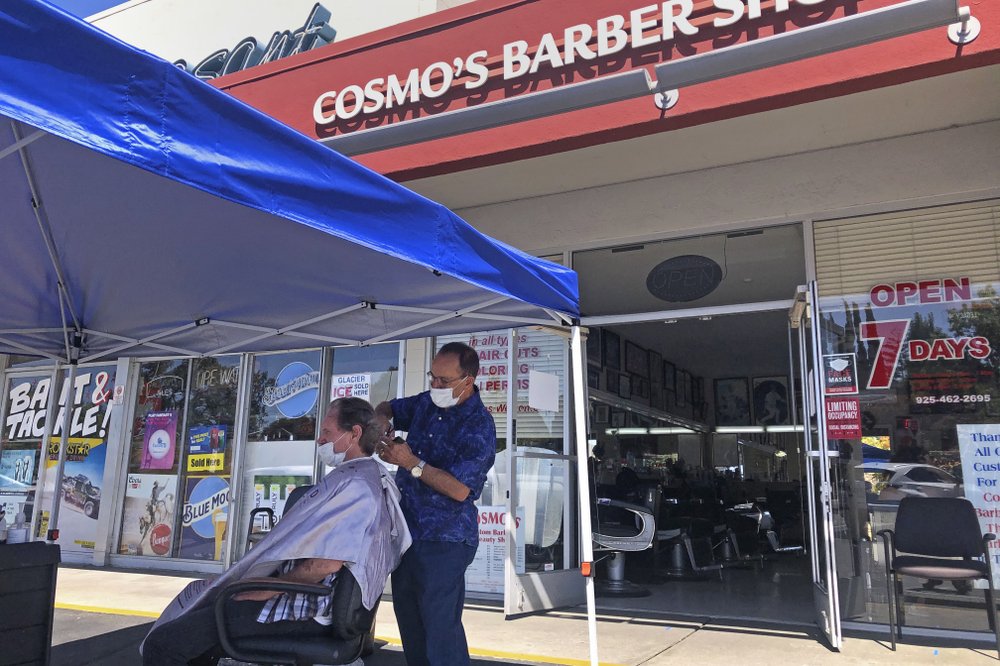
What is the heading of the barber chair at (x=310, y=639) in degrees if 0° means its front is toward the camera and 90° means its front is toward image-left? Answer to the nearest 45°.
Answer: approximately 90°

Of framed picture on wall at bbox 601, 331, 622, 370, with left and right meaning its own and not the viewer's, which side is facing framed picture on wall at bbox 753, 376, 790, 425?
left

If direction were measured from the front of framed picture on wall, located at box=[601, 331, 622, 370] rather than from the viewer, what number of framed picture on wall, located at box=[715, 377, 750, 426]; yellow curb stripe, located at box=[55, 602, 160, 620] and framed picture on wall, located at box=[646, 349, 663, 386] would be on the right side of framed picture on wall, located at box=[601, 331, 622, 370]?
1

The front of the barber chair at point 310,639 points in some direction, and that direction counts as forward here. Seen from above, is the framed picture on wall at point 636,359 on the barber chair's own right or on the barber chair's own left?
on the barber chair's own right

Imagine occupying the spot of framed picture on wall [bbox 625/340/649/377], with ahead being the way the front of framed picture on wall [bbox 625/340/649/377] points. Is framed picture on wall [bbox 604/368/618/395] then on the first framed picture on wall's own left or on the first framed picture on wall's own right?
on the first framed picture on wall's own right

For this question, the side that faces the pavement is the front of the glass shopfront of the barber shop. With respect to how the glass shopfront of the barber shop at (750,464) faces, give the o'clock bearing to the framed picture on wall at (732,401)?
The framed picture on wall is roughly at 6 o'clock from the glass shopfront of the barber shop.

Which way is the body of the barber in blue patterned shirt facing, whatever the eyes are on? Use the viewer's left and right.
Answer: facing the viewer and to the left of the viewer

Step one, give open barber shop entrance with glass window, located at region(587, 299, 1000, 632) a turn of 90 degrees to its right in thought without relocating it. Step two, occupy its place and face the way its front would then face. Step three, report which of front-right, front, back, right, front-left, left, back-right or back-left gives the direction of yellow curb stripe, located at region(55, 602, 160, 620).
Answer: front-left

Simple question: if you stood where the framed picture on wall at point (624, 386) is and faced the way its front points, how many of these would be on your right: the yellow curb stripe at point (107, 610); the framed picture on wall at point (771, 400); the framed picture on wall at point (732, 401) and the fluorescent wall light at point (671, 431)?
1

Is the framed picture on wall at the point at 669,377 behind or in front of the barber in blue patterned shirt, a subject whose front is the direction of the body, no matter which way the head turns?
behind

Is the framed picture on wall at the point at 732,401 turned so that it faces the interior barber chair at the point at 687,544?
yes

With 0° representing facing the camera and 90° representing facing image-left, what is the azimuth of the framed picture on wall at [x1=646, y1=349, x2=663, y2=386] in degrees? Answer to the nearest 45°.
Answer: approximately 315°
